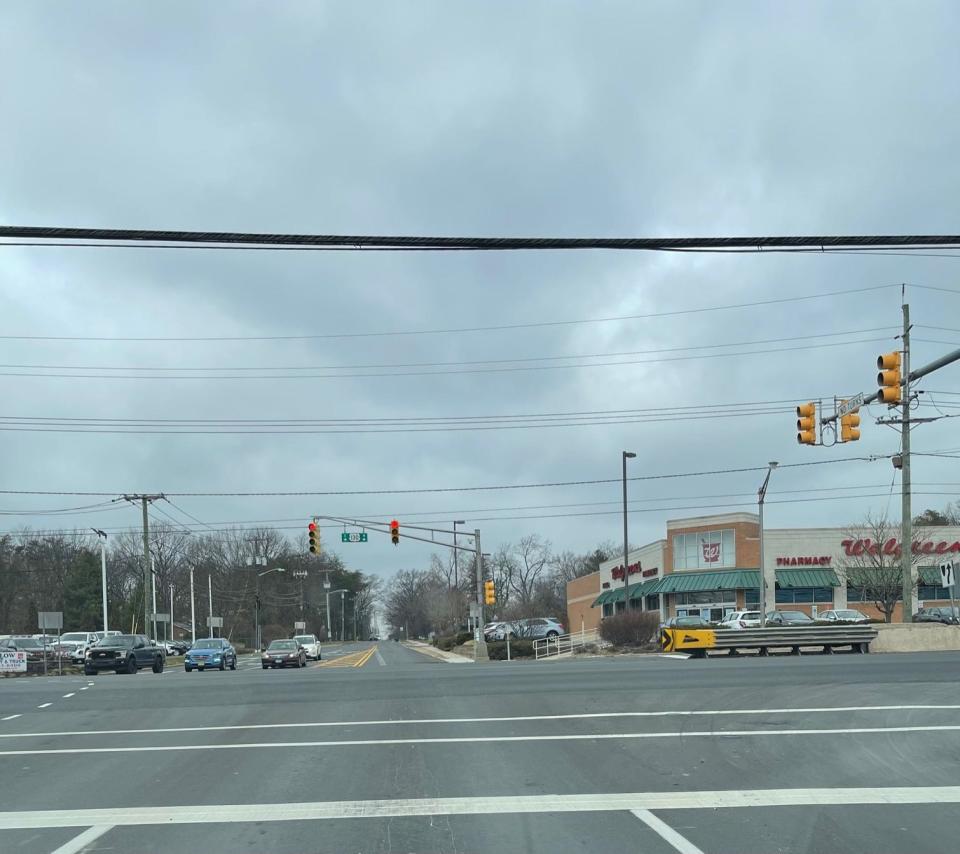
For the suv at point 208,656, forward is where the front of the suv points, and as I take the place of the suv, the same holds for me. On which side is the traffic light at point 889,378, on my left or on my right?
on my left

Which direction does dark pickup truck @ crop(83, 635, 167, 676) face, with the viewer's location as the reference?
facing the viewer and to the left of the viewer

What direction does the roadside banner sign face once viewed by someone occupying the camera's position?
facing the viewer

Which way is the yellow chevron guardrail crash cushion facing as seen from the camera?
to the viewer's left
